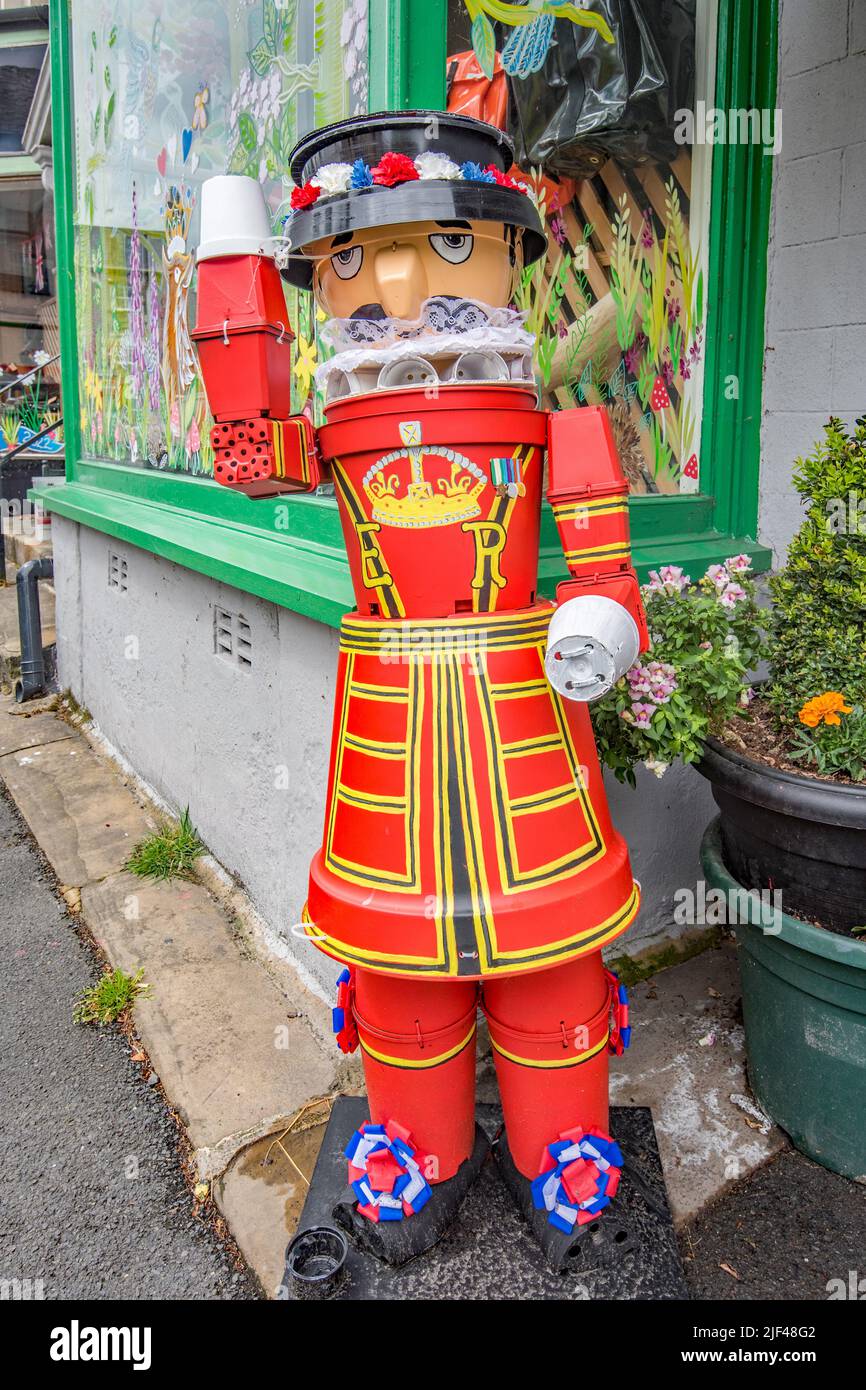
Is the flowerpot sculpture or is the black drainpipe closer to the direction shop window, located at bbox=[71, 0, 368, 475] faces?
the flowerpot sculpture

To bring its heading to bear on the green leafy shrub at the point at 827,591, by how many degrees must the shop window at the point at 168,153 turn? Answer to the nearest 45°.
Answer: approximately 90° to its left

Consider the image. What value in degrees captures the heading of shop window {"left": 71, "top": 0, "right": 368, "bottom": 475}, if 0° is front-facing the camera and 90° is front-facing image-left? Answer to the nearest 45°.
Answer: approximately 45°

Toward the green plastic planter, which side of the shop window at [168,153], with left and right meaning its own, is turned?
left

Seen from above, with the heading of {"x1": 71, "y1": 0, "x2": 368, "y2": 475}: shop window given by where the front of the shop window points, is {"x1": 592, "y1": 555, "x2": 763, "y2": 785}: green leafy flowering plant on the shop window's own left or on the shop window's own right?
on the shop window's own left

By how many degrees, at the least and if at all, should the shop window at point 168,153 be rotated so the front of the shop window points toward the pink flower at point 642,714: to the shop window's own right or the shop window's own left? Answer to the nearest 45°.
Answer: approximately 45° to the shop window's own left

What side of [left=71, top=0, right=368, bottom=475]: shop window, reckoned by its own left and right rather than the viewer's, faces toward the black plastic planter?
left
